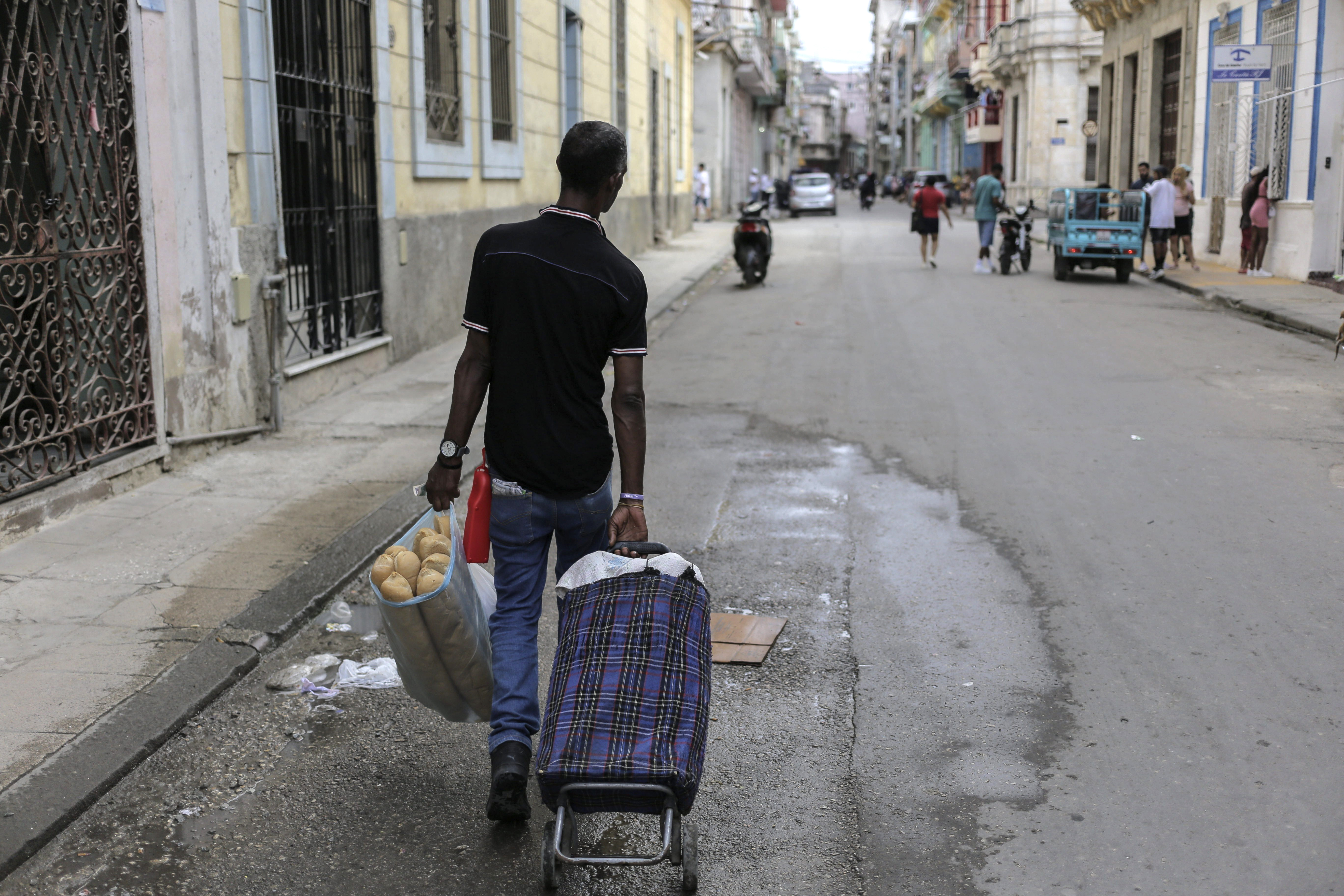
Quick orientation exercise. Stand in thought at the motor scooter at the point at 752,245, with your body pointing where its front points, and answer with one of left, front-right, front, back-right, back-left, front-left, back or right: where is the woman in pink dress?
right

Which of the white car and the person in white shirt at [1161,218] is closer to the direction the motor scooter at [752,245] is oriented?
the white car

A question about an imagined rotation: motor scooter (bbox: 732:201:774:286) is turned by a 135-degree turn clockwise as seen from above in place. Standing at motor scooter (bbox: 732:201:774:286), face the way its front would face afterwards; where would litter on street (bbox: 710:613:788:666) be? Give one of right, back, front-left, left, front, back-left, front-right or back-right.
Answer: front-right

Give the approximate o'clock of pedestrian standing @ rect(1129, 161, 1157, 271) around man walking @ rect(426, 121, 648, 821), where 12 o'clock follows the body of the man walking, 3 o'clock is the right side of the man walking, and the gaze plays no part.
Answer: The pedestrian standing is roughly at 1 o'clock from the man walking.

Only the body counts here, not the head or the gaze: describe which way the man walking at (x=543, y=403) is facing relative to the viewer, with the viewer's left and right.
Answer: facing away from the viewer

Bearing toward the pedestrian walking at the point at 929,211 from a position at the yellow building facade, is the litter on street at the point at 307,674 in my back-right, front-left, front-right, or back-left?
back-right
